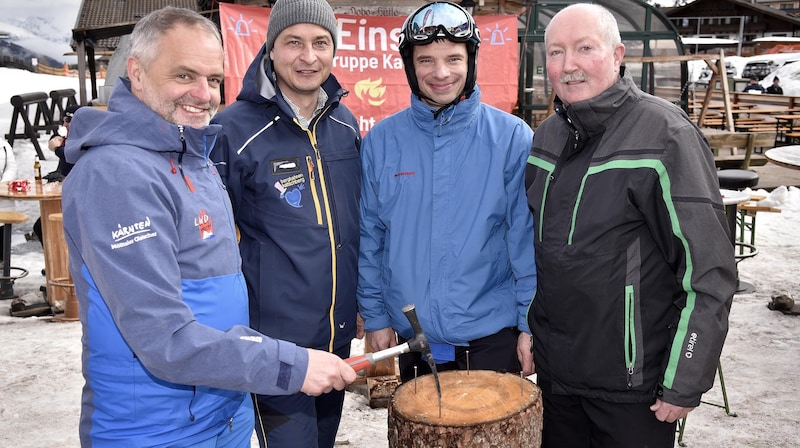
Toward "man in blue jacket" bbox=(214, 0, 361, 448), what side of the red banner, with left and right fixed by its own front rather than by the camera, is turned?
front

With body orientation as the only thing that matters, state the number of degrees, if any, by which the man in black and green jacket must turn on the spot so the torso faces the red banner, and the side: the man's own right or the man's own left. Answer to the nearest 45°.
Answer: approximately 90° to the man's own right

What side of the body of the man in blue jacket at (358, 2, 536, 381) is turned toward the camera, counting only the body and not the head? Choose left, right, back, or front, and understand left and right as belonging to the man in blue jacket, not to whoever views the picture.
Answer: front

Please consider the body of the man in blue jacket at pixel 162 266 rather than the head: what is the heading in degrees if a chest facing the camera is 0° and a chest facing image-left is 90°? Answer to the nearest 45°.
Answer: approximately 315°

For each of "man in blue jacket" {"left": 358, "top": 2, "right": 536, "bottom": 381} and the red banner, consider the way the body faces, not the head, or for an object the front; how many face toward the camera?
2

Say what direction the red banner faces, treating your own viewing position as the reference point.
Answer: facing the viewer

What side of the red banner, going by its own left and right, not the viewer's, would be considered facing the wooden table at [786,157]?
left

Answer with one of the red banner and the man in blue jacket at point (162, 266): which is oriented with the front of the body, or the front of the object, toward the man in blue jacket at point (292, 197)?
the red banner

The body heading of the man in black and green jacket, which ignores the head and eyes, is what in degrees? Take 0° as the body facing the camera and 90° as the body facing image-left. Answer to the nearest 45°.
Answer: approximately 45°

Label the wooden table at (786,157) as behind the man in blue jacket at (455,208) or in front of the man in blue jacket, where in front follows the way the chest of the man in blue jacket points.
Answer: behind

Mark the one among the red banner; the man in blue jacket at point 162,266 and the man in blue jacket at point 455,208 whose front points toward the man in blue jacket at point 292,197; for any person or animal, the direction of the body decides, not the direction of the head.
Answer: the red banner
